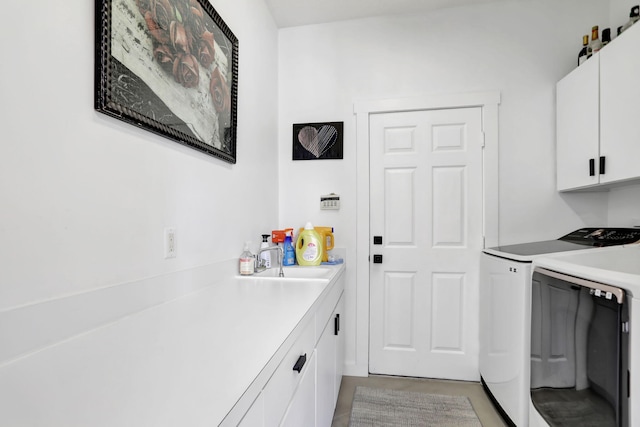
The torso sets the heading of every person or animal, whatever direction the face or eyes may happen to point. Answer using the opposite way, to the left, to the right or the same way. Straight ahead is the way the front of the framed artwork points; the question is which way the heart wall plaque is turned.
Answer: to the right

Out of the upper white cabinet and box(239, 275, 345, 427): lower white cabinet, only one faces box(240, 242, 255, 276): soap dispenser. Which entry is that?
the upper white cabinet

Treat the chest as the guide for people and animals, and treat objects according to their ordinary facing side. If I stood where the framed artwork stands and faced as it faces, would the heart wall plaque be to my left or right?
on my left

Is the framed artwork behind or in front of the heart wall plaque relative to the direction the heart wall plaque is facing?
in front

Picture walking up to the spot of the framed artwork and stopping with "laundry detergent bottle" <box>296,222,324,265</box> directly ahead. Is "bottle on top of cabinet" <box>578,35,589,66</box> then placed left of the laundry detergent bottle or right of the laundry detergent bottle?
right

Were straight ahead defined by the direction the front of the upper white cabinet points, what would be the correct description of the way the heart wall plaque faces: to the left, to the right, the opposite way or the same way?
to the left

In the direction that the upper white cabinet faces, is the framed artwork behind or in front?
in front

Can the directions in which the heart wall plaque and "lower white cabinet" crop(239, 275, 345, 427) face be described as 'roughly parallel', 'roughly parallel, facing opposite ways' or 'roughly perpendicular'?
roughly perpendicular

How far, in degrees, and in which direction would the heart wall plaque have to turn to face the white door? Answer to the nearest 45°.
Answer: approximately 90° to its left

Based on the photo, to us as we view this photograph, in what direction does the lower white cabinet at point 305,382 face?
facing to the right of the viewer

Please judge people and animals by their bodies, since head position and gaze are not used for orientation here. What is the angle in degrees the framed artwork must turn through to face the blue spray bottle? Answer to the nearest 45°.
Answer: approximately 90° to its left

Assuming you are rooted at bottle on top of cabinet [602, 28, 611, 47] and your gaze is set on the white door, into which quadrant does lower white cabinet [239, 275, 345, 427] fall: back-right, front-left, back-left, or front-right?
front-left

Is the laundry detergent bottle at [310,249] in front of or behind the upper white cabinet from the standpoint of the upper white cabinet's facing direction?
in front

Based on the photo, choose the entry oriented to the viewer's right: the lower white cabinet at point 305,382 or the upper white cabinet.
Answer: the lower white cabinet

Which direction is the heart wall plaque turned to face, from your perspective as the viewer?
facing the viewer
